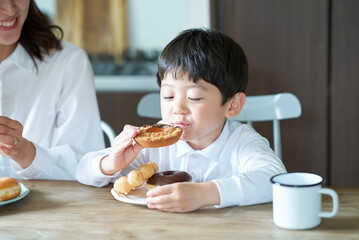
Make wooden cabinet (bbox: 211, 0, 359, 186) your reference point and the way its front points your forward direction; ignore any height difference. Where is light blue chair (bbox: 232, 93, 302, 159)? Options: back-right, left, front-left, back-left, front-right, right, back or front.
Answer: front

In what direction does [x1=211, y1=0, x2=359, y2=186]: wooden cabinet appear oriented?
toward the camera

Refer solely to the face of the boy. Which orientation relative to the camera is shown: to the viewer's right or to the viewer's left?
to the viewer's left

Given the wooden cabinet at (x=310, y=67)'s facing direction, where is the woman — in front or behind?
in front

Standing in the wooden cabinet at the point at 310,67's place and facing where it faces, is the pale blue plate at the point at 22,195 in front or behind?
in front

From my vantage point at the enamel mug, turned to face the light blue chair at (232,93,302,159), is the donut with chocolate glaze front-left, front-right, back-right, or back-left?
front-left

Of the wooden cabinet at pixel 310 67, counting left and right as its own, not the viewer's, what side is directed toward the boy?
front

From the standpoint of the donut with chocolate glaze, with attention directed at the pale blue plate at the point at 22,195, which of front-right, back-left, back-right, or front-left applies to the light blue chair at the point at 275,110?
back-right

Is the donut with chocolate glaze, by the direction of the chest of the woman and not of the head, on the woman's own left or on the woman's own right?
on the woman's own left

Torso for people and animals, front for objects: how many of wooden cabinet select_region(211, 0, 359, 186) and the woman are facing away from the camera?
0

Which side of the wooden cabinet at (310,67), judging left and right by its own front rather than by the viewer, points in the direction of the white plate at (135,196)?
front

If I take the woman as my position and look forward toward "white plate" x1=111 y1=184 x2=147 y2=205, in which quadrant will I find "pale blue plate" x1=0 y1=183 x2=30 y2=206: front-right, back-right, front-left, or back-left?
front-right
